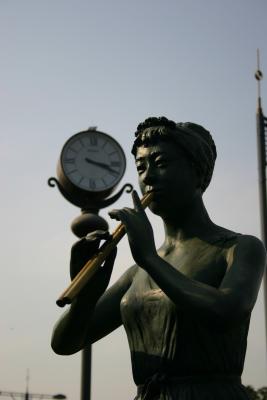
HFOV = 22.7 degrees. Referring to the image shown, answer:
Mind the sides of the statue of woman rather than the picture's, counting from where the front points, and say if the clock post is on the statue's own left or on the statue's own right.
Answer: on the statue's own right

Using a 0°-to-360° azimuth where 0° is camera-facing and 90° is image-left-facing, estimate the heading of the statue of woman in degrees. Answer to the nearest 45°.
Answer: approximately 45°

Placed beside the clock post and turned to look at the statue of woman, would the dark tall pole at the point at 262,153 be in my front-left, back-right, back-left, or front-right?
back-left

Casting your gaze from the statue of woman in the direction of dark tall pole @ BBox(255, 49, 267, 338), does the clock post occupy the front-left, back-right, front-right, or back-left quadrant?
front-left

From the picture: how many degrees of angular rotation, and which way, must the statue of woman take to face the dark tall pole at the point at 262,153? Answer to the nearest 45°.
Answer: approximately 135° to its right

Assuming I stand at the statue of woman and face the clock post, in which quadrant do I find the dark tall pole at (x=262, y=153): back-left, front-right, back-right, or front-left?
front-right

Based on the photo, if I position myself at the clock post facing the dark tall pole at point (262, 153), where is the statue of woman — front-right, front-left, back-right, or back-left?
back-right
